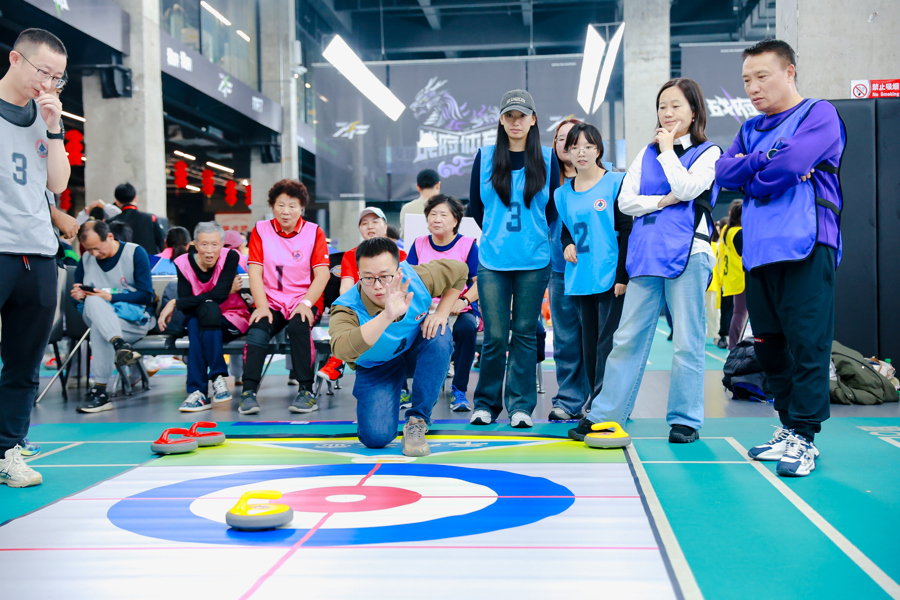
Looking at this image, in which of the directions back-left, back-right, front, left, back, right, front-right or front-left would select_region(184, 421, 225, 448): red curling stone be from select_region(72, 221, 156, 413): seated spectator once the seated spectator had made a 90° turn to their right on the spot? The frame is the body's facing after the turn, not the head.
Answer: back-left

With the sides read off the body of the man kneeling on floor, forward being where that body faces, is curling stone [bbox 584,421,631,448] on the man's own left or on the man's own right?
on the man's own left

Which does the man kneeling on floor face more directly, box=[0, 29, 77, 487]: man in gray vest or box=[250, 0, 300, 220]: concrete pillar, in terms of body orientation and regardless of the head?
the man in gray vest

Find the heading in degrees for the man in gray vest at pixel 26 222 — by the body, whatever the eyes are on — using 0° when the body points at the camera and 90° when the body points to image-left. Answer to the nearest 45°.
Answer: approximately 315°

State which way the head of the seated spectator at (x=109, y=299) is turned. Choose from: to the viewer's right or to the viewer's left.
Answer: to the viewer's left

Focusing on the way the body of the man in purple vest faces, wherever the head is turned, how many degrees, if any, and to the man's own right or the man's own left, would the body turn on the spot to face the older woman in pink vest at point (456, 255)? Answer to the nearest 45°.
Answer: approximately 90° to the man's own right

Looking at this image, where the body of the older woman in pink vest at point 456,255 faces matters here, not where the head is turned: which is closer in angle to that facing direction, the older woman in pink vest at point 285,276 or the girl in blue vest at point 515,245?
the girl in blue vest

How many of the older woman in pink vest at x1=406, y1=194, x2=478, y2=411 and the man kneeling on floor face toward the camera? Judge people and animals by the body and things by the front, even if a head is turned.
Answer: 2
